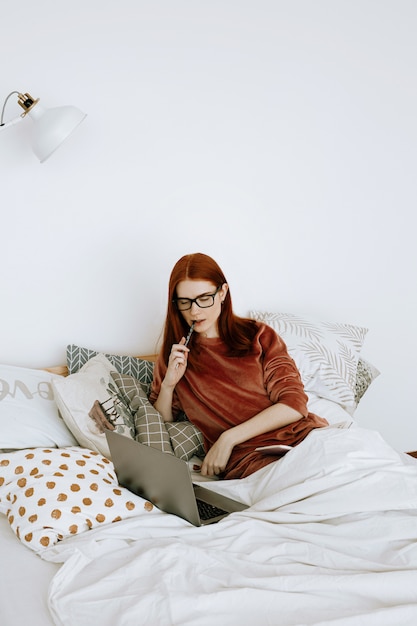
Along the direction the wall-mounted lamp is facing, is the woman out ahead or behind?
ahead

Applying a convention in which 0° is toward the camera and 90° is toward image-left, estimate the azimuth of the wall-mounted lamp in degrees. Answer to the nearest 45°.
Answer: approximately 270°

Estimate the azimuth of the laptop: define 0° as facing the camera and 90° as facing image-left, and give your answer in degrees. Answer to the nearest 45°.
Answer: approximately 225°

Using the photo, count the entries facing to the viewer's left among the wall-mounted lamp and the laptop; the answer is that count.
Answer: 0

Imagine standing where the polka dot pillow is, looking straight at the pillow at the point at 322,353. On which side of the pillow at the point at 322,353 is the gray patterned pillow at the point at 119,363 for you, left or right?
left

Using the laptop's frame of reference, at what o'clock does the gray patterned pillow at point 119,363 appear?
The gray patterned pillow is roughly at 10 o'clock from the laptop.

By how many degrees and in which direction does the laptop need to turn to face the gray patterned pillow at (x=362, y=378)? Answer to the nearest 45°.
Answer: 0° — it already faces it

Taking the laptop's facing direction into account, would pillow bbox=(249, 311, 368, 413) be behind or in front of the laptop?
in front
